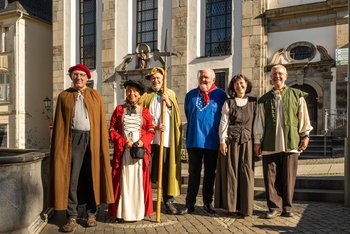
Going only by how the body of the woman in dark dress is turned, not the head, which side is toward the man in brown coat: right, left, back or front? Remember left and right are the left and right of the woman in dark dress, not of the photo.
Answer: right

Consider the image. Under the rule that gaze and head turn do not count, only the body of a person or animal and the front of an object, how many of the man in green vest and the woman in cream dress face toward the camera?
2

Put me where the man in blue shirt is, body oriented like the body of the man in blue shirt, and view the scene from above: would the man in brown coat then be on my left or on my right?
on my right

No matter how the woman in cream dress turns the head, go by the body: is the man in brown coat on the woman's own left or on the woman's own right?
on the woman's own right

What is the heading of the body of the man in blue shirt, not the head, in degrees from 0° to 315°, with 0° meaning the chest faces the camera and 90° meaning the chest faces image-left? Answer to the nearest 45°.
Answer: approximately 0°
